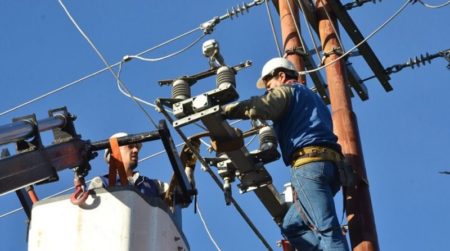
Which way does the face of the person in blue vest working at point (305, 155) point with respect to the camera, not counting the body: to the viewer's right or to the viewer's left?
to the viewer's left

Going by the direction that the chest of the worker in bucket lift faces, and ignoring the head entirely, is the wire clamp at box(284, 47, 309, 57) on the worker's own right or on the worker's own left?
on the worker's own left

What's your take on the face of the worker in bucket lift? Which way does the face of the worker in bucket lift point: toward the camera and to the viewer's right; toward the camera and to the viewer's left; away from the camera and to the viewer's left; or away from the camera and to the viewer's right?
toward the camera and to the viewer's right

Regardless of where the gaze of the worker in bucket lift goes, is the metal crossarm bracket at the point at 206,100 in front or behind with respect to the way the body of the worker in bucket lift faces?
in front

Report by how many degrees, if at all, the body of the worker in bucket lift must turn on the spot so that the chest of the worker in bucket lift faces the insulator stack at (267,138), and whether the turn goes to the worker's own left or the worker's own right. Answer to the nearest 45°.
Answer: approximately 45° to the worker's own left

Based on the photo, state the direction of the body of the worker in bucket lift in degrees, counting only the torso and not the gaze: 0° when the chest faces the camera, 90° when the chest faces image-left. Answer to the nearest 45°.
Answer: approximately 315°
